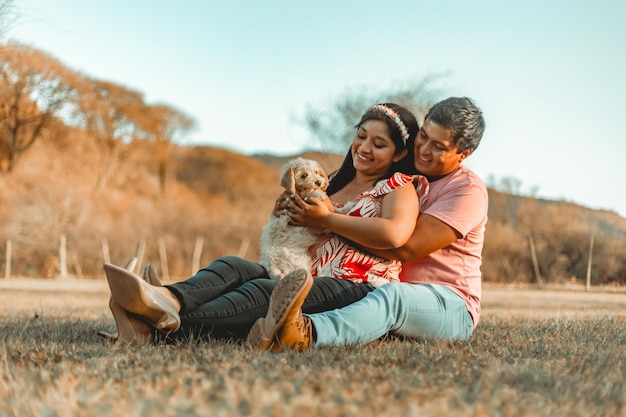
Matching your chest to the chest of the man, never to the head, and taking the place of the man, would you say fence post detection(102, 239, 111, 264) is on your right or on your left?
on your right

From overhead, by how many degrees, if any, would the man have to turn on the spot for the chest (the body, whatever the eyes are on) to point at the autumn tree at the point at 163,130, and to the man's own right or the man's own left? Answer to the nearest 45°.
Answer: approximately 90° to the man's own right

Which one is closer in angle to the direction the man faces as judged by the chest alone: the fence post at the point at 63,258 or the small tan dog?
the small tan dog

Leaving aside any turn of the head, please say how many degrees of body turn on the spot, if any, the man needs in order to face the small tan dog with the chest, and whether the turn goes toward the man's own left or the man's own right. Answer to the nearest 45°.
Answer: approximately 45° to the man's own right

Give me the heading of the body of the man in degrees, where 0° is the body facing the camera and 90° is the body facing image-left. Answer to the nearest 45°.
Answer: approximately 90°

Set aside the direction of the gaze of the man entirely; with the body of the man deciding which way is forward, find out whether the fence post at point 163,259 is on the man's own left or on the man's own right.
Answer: on the man's own right

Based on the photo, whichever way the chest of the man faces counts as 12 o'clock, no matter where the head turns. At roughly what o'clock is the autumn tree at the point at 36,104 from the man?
The autumn tree is roughly at 2 o'clock from the man.

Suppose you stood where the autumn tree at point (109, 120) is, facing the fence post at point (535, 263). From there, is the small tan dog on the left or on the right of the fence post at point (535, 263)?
right
